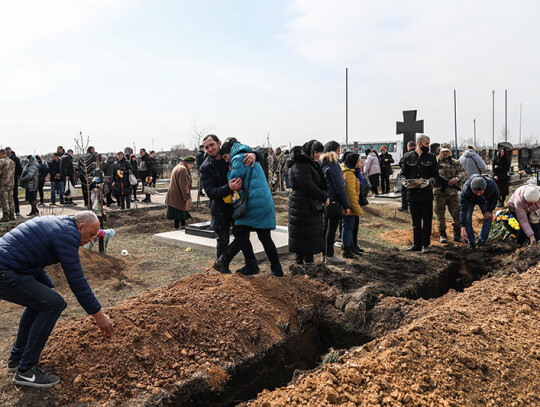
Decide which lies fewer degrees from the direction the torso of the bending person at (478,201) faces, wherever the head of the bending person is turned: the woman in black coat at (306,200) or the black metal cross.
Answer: the woman in black coat

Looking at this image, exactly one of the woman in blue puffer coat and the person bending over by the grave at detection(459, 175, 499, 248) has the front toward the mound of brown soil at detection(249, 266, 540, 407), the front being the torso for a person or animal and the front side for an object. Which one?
the person bending over by the grave

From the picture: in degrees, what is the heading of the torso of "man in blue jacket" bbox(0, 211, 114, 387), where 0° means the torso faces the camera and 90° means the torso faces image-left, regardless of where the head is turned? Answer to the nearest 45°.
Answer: approximately 270°

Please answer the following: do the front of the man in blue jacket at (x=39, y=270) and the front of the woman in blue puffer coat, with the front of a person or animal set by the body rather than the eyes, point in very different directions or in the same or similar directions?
very different directions

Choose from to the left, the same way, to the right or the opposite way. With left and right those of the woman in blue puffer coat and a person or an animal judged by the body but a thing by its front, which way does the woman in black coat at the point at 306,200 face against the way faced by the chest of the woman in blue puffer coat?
the opposite way

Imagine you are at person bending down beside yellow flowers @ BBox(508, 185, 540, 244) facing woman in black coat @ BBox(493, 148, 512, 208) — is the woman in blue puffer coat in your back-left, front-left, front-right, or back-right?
back-left
